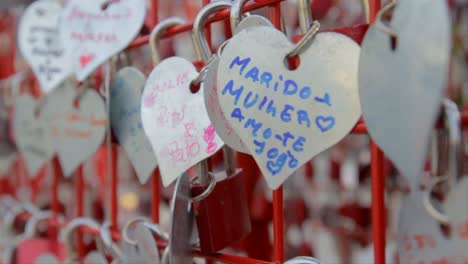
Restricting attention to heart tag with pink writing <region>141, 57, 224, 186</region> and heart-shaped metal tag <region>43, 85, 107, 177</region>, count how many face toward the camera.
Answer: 2

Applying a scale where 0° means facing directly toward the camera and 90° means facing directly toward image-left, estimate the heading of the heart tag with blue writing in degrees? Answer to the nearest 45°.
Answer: approximately 0°

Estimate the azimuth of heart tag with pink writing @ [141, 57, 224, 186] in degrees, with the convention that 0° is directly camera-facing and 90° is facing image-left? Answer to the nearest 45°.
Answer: approximately 0°
